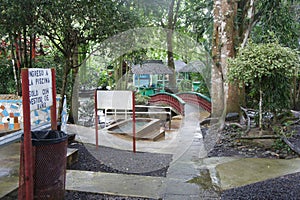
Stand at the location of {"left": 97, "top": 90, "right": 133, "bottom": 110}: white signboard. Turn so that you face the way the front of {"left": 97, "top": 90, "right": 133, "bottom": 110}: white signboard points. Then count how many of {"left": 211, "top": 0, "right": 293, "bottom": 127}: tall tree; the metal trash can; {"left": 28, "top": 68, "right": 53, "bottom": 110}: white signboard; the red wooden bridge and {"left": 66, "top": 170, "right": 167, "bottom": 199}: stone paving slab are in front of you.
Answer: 3

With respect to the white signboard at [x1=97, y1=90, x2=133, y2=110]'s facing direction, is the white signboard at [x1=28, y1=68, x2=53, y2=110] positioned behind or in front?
in front

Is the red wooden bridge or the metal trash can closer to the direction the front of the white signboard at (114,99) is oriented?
the metal trash can

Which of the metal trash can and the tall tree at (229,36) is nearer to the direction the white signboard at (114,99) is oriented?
the metal trash can

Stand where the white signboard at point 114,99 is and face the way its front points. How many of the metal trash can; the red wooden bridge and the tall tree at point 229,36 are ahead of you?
1

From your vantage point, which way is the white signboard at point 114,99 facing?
toward the camera

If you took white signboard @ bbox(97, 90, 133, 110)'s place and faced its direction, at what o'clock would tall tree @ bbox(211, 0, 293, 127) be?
The tall tree is roughly at 8 o'clock from the white signboard.

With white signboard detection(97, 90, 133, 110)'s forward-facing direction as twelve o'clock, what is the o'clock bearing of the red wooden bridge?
The red wooden bridge is roughly at 7 o'clock from the white signboard.

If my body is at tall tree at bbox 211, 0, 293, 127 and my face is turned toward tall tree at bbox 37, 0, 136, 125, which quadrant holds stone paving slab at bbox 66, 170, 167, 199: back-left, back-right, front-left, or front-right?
front-left

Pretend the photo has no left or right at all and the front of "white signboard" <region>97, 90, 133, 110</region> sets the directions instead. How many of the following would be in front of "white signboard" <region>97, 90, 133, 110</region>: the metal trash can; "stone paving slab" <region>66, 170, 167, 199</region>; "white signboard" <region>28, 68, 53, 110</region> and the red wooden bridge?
3

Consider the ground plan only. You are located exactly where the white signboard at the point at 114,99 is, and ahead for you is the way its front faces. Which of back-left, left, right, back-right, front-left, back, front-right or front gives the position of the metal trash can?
front

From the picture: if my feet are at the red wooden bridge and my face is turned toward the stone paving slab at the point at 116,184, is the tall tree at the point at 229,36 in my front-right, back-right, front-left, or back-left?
front-left

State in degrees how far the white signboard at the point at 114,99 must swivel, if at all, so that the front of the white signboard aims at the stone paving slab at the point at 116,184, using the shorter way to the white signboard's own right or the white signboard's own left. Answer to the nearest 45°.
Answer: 0° — it already faces it

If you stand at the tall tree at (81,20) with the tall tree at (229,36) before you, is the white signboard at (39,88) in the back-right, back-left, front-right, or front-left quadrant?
back-right

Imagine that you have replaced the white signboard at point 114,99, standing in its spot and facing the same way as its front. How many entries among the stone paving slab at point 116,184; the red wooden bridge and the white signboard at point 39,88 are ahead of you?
2
